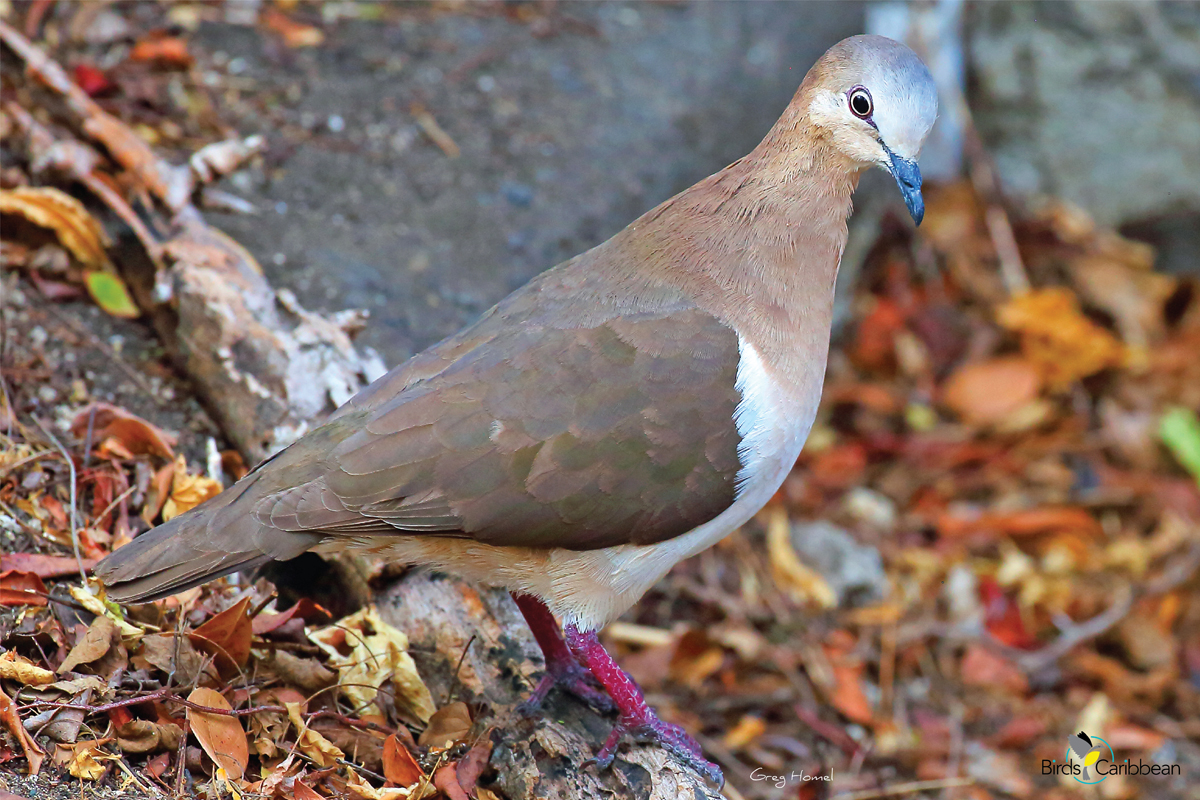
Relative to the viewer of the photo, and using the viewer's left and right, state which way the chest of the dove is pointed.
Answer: facing to the right of the viewer

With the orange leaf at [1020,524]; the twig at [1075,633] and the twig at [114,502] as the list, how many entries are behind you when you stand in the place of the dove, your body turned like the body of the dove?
1

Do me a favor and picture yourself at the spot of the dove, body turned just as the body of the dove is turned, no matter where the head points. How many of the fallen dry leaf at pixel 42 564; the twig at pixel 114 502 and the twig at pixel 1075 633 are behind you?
2

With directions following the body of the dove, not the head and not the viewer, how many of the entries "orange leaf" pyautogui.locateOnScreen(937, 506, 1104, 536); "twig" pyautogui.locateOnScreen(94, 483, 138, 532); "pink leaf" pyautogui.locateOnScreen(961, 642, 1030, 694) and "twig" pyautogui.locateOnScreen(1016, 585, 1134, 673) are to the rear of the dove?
1

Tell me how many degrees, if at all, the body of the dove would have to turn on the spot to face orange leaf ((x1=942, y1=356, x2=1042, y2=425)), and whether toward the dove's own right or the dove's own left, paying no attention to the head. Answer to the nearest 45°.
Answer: approximately 45° to the dove's own left

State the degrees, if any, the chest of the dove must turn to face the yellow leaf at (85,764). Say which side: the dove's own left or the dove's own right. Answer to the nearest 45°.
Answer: approximately 135° to the dove's own right

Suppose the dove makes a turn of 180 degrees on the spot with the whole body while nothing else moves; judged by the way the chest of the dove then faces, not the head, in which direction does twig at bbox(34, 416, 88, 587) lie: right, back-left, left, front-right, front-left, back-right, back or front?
front

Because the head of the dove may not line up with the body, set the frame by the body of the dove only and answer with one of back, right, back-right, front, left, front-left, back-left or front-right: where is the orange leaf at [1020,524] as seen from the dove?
front-left

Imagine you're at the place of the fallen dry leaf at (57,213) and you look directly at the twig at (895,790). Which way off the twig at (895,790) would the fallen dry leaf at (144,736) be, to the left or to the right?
right

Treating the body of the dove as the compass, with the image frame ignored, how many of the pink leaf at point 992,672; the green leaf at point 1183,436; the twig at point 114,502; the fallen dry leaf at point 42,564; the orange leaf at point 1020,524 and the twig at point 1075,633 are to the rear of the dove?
2

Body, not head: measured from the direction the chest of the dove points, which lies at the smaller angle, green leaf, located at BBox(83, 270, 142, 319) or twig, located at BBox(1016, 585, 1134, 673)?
the twig
